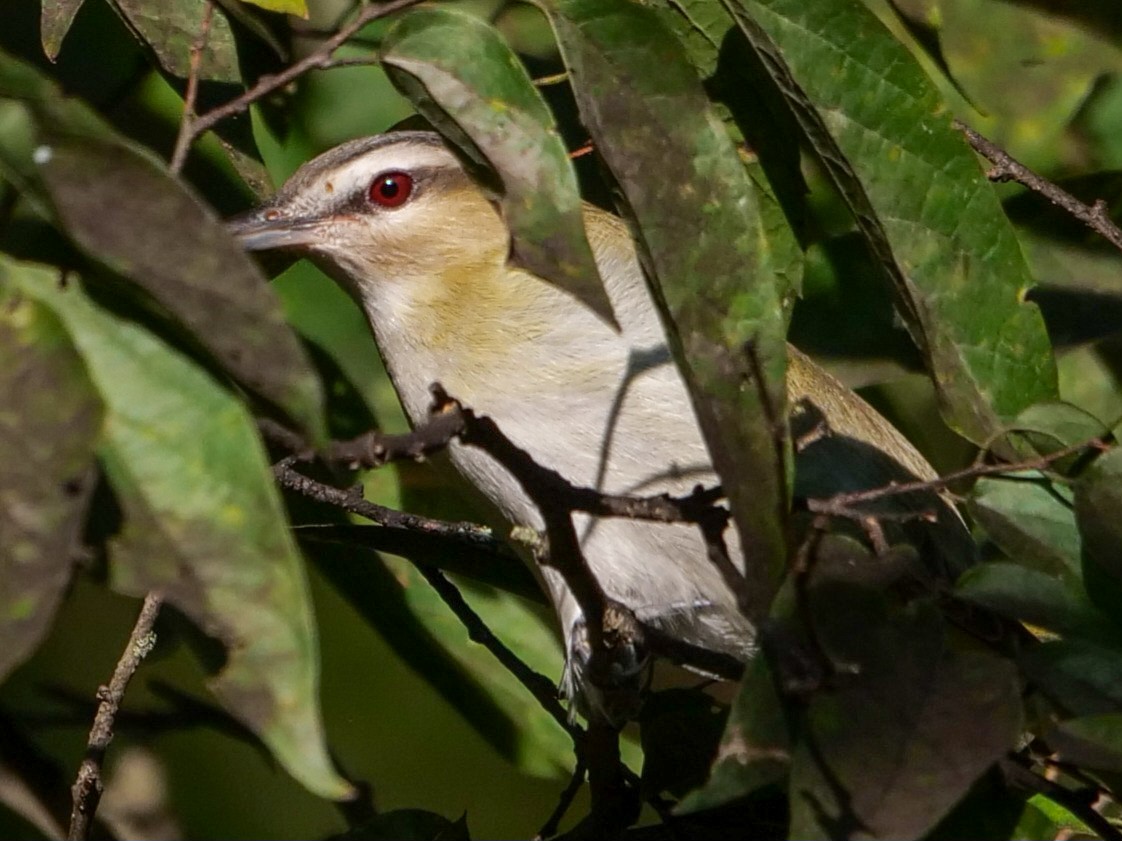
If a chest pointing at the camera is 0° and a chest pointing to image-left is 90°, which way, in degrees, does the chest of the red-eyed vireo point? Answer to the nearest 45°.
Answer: approximately 90°

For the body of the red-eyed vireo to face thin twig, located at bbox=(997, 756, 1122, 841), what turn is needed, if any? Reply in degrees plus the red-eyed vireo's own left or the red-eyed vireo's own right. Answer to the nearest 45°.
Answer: approximately 135° to the red-eyed vireo's own left

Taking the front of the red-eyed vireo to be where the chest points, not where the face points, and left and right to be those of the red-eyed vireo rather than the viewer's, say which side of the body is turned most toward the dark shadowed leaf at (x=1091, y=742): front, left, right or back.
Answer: left

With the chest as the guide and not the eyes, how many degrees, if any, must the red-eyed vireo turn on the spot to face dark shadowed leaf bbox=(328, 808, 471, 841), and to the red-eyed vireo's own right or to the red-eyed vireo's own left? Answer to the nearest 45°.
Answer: approximately 90° to the red-eyed vireo's own left
